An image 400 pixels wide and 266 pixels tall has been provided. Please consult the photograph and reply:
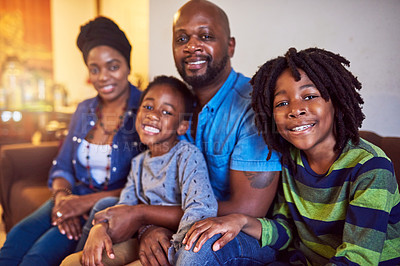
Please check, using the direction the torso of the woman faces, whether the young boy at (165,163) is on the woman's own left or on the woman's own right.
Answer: on the woman's own left

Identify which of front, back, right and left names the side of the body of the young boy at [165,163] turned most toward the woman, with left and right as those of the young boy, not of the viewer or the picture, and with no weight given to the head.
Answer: right

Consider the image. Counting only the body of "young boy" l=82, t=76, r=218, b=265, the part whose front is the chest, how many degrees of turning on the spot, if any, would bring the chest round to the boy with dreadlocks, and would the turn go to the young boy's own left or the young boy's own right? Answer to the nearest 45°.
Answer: approximately 90° to the young boy's own left
